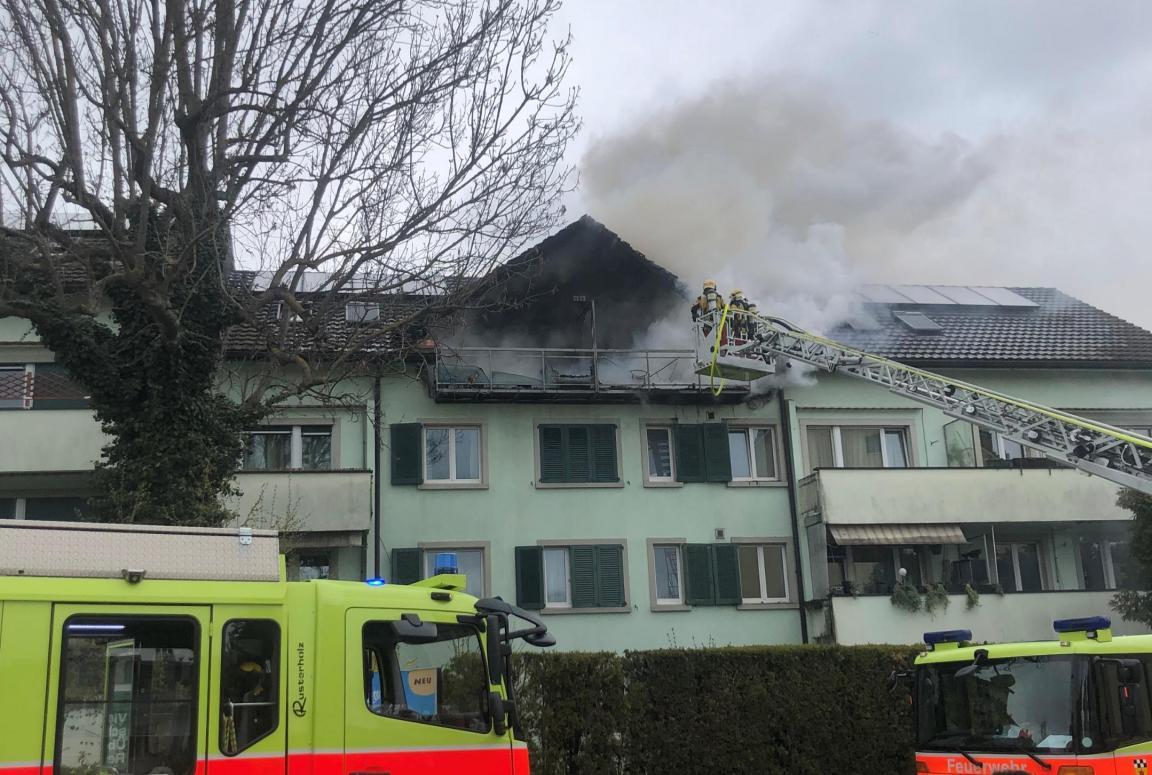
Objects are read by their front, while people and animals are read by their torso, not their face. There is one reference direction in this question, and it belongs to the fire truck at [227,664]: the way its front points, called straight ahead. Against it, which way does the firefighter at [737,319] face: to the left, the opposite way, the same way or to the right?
to the left

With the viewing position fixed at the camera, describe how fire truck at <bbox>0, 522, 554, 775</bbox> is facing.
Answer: facing to the right of the viewer

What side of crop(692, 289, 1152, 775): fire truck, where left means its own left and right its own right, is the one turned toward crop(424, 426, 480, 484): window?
right

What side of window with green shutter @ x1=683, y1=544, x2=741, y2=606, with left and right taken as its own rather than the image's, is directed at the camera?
front

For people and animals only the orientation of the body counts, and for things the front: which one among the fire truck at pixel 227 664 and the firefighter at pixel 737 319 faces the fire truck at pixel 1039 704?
the fire truck at pixel 227 664

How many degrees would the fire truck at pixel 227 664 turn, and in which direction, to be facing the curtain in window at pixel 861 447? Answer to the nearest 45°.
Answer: approximately 45° to its left

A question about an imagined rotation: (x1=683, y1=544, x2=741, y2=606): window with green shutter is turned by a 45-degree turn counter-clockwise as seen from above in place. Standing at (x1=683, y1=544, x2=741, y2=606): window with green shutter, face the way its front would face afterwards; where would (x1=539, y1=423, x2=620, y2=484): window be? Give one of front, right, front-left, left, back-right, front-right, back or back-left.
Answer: back-right

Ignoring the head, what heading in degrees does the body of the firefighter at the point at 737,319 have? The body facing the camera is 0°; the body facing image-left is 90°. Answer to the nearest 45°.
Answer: approximately 135°

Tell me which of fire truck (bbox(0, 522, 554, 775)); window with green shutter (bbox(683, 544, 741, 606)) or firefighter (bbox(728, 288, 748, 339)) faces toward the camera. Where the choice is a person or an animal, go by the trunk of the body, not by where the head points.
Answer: the window with green shutter

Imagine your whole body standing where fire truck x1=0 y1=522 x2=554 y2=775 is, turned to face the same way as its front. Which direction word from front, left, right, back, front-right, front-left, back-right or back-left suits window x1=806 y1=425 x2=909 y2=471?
front-left

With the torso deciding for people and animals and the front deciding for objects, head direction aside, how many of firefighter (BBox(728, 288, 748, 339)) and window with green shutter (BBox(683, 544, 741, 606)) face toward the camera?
1

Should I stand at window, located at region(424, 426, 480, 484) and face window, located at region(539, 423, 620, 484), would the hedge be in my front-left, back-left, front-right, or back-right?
front-right

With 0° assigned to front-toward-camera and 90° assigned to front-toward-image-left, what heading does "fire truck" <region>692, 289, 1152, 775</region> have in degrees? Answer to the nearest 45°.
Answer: approximately 45°
